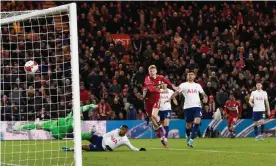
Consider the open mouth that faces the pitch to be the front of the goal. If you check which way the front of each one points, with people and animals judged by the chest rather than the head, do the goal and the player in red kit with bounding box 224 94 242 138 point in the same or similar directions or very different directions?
very different directions
